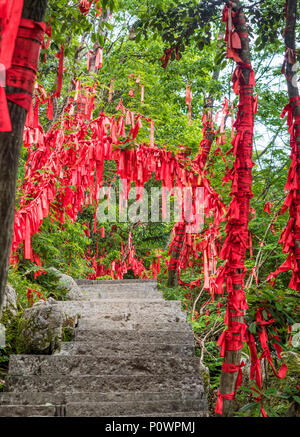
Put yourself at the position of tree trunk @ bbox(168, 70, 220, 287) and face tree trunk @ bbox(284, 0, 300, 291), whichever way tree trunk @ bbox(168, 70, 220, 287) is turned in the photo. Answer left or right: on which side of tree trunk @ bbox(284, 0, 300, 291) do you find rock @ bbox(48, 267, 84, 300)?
right

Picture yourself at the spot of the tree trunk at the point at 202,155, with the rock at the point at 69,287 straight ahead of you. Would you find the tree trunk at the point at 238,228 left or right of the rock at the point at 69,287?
left

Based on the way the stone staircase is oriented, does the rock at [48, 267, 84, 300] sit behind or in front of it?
behind

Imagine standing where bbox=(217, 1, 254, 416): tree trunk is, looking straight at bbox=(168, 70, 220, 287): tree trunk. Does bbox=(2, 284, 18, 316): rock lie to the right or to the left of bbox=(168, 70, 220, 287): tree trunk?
left

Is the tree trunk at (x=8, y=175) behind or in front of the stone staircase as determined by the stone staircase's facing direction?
in front

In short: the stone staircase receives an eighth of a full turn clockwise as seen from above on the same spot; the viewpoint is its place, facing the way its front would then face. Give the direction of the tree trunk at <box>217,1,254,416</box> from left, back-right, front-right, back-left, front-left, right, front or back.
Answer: left

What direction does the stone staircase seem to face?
toward the camera

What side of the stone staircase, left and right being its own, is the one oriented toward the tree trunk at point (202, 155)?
back
